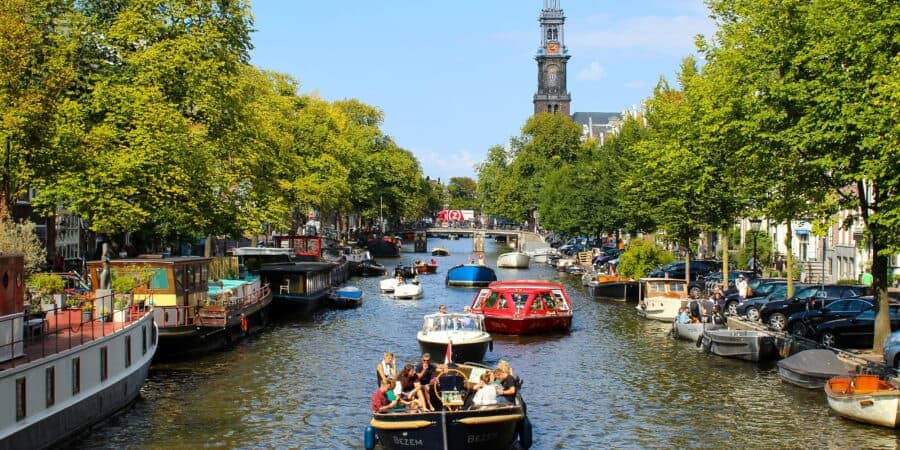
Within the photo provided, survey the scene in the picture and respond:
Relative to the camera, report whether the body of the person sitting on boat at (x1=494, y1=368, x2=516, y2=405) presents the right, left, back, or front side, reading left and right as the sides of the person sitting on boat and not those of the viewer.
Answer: left

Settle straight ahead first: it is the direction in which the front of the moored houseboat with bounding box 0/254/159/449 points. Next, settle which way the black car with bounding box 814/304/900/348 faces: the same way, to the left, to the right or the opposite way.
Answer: to the left

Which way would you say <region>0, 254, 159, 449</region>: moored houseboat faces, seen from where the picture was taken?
facing away from the viewer and to the right of the viewer

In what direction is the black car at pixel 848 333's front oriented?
to the viewer's left

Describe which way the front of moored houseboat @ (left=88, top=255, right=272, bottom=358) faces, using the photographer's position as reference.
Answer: facing away from the viewer and to the right of the viewer

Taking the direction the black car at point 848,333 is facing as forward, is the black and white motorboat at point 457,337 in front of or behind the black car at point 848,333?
in front

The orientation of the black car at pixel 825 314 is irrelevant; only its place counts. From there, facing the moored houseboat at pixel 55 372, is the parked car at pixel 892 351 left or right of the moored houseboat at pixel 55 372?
left

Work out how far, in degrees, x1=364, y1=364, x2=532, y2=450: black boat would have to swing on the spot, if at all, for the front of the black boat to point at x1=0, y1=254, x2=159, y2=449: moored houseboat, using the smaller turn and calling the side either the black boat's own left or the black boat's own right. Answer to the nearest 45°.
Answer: approximately 90° to the black boat's own right

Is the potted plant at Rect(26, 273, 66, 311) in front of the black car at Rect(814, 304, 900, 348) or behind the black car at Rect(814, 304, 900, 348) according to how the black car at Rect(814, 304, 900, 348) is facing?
in front
